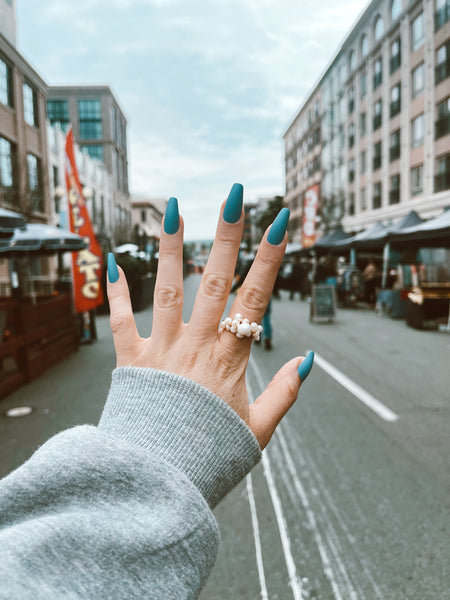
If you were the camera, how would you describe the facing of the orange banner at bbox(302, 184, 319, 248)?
facing the viewer

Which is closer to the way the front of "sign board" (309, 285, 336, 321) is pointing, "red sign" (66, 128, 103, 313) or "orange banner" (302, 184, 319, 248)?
the red sign

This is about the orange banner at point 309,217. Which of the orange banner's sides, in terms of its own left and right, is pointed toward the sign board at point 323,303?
front

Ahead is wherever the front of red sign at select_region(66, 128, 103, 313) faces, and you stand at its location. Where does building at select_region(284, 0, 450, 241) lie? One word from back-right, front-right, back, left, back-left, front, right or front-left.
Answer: back-left

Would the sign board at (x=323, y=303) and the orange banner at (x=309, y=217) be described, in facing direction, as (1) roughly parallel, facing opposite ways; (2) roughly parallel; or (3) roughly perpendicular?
roughly parallel

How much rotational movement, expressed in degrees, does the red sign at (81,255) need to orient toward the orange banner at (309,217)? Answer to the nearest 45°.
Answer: approximately 135° to its left

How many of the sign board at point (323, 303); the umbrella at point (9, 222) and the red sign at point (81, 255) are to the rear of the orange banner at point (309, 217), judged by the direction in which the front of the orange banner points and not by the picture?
0

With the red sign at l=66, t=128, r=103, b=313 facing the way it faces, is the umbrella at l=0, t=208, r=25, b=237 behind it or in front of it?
in front

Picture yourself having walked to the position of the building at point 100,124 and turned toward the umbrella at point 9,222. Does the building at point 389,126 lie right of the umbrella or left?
left

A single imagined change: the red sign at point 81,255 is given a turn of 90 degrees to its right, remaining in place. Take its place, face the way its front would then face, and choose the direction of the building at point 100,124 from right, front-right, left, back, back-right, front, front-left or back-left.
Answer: right

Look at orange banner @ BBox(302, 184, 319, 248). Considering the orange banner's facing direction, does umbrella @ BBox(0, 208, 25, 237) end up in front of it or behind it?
in front

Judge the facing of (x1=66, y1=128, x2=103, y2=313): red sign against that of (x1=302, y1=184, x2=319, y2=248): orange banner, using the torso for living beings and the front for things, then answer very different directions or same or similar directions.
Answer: same or similar directions

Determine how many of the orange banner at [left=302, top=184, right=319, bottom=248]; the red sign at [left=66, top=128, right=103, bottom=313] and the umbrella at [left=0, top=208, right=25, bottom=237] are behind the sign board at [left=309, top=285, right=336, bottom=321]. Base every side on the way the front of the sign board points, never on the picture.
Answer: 1

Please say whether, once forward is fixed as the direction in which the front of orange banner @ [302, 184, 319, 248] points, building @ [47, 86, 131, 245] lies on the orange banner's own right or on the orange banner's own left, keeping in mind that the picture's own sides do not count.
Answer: on the orange banner's own right

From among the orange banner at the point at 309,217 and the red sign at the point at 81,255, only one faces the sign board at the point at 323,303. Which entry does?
the orange banner

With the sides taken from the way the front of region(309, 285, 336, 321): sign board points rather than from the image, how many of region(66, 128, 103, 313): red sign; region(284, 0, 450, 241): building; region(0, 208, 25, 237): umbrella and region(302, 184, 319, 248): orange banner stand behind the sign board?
2

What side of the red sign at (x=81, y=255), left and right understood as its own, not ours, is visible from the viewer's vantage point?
front

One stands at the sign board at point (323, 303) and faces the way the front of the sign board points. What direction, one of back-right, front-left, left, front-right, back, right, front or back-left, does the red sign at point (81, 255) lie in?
front-right

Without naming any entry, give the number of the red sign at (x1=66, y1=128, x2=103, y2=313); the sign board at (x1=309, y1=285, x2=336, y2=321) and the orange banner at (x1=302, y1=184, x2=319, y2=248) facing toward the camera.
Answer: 3
